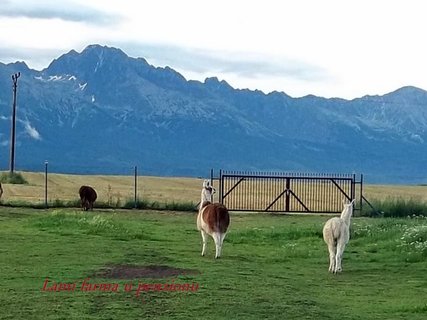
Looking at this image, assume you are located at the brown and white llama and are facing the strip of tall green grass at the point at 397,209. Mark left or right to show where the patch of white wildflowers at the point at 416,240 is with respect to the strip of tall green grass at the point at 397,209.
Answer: right
